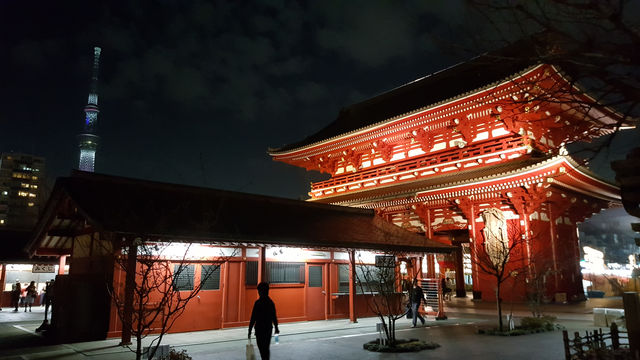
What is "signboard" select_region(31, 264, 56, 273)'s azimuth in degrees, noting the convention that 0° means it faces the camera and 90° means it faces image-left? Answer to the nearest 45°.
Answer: approximately 0°

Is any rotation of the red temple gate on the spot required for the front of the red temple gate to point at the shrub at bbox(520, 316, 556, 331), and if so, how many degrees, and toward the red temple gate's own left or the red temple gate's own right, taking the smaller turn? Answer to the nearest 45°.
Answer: approximately 45° to the red temple gate's own left

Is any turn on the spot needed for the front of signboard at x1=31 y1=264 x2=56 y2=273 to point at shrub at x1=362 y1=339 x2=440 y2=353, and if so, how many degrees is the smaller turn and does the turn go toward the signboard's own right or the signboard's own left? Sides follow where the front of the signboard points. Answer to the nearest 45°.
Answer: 0° — it already faces it

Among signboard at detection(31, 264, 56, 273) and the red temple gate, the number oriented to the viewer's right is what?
0

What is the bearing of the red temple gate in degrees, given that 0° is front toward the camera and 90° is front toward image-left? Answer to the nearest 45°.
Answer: approximately 45°

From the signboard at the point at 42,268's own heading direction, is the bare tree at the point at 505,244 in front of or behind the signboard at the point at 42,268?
in front
